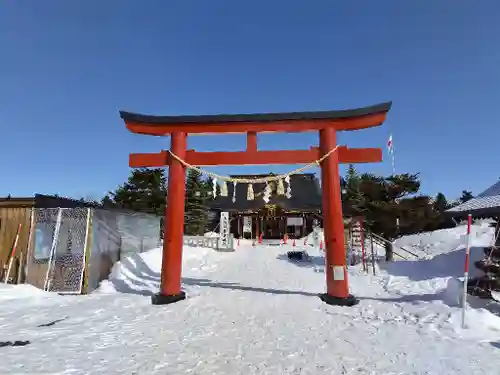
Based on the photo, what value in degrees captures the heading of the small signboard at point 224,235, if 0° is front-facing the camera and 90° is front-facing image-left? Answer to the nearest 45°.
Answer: approximately 0°

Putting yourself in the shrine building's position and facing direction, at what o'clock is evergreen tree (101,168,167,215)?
The evergreen tree is roughly at 2 o'clock from the shrine building.

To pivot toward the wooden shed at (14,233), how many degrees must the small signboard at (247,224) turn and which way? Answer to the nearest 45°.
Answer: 0° — it already faces it

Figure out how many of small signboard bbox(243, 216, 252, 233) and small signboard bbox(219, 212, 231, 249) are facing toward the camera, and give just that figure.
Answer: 2

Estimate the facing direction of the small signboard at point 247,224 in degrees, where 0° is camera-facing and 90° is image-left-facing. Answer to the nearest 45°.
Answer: approximately 0°

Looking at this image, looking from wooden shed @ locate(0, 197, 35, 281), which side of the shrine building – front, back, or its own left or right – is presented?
front

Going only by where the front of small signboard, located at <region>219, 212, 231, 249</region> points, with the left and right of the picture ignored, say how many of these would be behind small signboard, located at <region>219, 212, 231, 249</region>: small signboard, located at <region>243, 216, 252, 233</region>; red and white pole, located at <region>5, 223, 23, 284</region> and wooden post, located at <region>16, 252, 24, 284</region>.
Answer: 1
